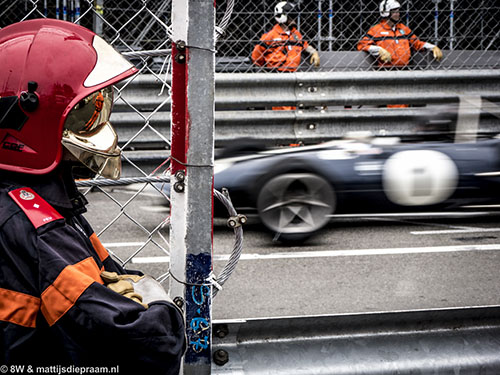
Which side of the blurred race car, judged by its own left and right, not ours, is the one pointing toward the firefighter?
left

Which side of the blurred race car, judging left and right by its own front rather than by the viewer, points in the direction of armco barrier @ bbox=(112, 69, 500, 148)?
right

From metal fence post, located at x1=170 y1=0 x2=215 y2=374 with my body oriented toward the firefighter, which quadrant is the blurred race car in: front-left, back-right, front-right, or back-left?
back-right

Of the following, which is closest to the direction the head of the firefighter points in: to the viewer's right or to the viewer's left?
to the viewer's right

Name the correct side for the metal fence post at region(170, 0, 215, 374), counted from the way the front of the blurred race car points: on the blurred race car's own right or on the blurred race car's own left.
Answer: on the blurred race car's own left

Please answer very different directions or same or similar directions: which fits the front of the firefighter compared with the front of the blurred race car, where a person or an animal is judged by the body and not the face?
very different directions

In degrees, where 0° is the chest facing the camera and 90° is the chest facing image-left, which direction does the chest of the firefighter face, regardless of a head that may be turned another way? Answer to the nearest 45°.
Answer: approximately 270°

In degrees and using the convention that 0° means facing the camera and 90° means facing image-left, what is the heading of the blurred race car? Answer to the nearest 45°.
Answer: approximately 90°

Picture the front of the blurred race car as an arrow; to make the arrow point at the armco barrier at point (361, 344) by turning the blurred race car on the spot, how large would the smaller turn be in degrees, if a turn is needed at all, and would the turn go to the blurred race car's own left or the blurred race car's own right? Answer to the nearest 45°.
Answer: approximately 90° to the blurred race car's own left

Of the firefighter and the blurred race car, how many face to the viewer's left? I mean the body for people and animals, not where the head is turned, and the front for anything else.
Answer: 1

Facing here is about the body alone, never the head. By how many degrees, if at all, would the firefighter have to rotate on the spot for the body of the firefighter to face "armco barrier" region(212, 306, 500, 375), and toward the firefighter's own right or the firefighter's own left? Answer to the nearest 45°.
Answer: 0° — they already face it
